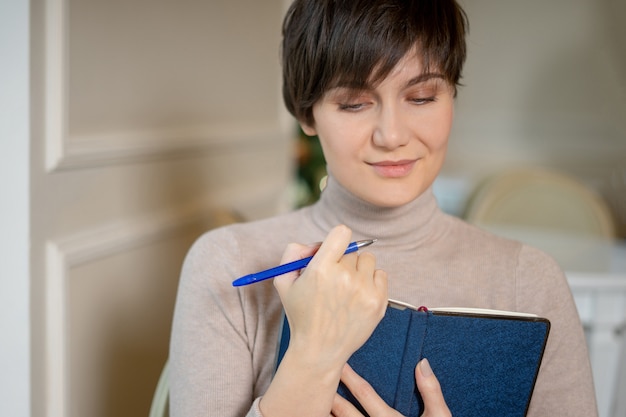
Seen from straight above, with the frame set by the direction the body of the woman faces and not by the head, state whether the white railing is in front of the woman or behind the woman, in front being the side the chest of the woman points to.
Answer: behind

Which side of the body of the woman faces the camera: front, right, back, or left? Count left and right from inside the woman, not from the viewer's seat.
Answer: front
